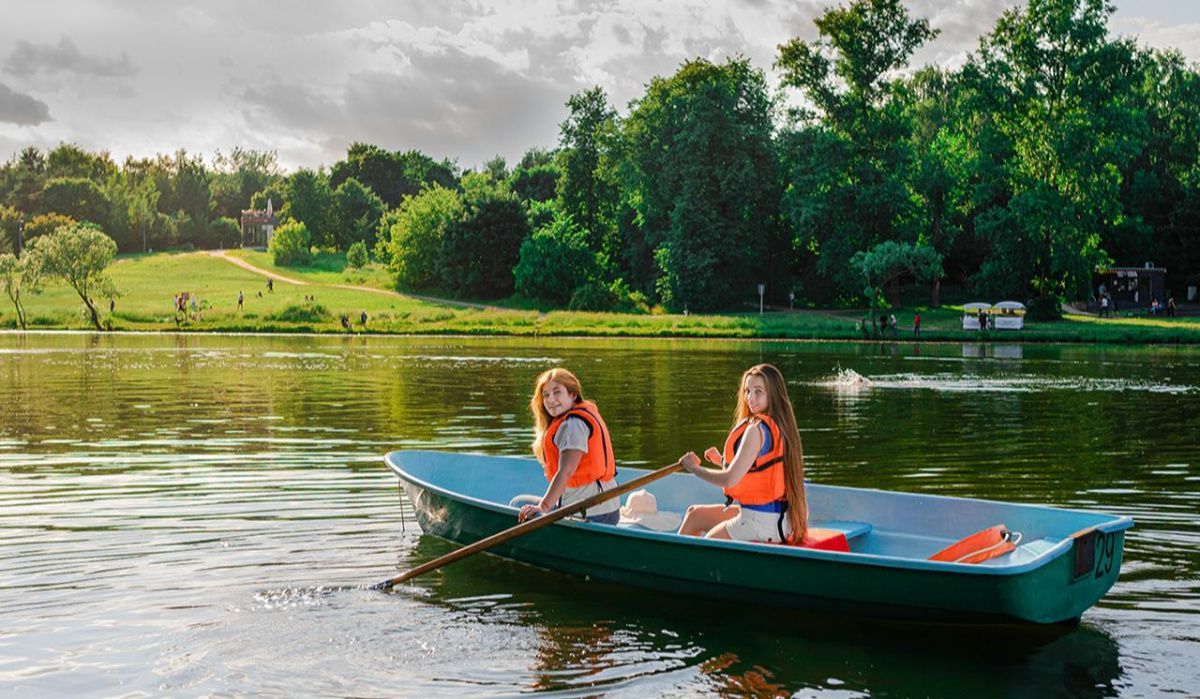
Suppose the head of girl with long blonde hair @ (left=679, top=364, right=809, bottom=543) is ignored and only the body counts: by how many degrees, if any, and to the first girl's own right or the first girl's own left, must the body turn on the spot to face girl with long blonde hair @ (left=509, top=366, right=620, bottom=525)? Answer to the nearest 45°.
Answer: approximately 45° to the first girl's own right

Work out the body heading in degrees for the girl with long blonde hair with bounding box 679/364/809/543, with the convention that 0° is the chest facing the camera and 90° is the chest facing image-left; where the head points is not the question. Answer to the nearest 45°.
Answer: approximately 90°

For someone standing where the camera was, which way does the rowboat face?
facing away from the viewer and to the left of the viewer

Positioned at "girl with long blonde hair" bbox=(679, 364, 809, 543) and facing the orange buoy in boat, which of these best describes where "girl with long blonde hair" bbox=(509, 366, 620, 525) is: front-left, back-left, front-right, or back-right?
back-left

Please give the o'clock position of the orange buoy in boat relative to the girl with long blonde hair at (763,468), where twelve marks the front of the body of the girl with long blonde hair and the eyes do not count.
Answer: The orange buoy in boat is roughly at 6 o'clock from the girl with long blonde hair.

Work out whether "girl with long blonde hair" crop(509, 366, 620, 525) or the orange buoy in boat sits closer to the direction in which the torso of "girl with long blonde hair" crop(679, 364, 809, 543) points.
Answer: the girl with long blonde hair
